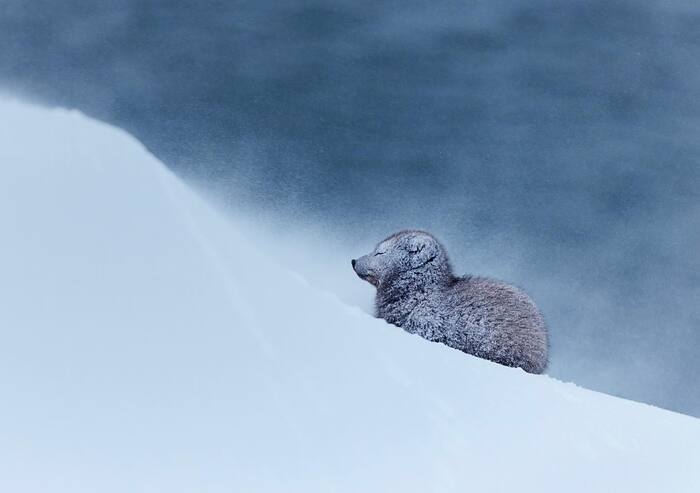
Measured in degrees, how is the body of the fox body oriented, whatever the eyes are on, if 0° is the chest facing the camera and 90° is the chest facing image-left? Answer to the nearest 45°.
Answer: approximately 90°
